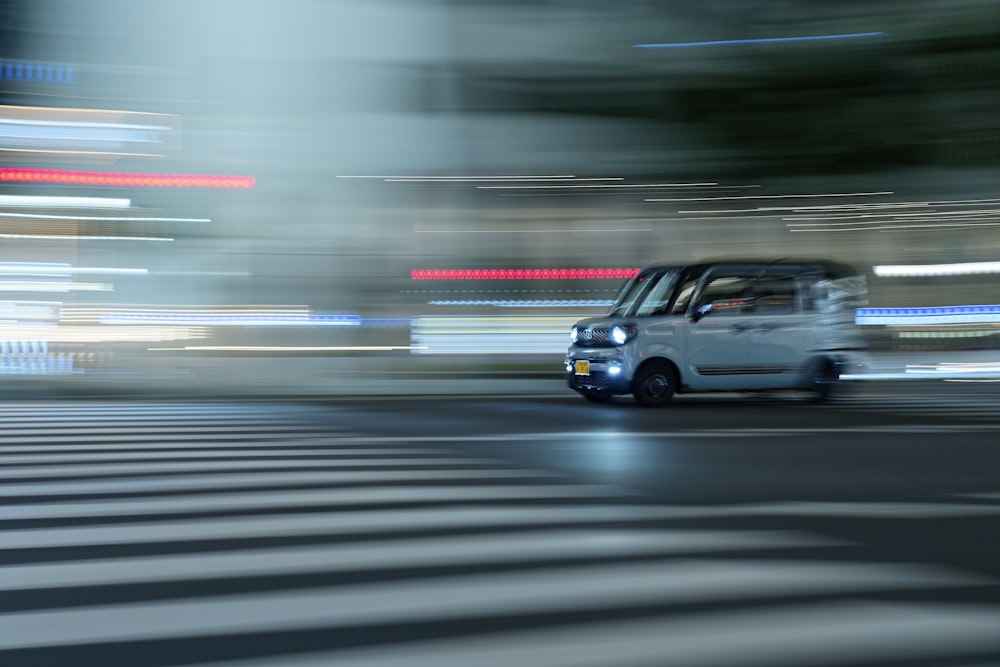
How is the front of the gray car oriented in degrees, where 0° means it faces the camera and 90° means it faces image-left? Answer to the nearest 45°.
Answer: approximately 45°
